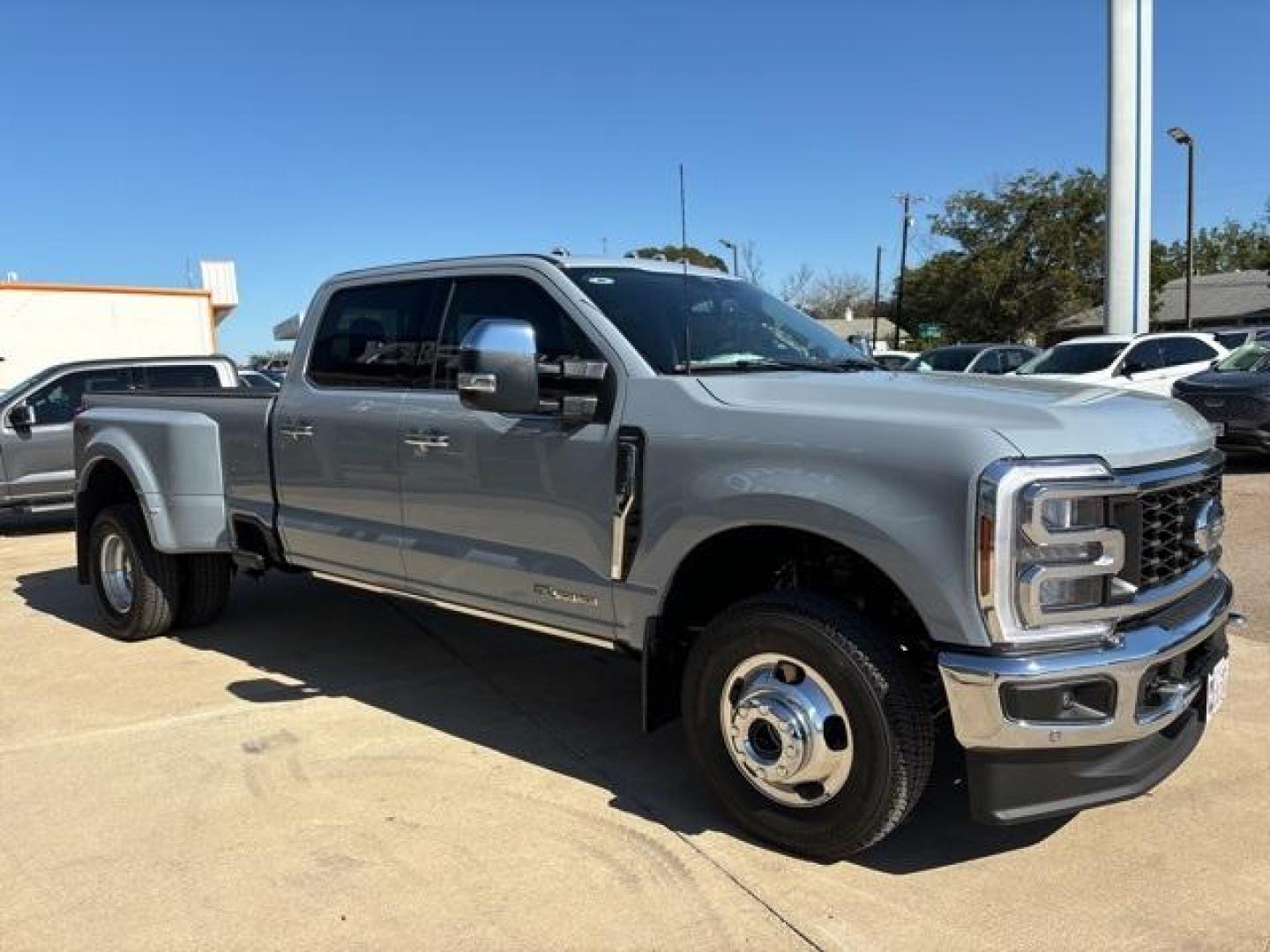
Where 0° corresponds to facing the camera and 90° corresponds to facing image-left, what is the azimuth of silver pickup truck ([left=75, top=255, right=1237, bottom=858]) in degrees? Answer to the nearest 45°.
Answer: approximately 315°

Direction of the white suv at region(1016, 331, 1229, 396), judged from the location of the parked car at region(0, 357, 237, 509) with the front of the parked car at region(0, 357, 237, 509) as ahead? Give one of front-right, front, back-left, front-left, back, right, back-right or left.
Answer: back

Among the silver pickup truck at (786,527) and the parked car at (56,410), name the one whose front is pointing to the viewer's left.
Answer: the parked car

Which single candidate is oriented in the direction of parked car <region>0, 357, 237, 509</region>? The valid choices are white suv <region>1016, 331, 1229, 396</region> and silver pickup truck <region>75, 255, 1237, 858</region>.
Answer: the white suv

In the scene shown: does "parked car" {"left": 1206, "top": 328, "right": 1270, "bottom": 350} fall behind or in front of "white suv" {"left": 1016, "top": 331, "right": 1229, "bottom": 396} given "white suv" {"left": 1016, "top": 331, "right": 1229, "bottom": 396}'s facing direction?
behind

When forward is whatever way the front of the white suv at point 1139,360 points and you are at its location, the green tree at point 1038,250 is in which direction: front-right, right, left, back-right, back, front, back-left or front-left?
back-right

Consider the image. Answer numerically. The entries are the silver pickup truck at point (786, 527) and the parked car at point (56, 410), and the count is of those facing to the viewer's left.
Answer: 1

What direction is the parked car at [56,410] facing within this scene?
to the viewer's left

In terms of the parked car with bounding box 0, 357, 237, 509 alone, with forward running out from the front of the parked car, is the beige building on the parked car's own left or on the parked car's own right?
on the parked car's own right
